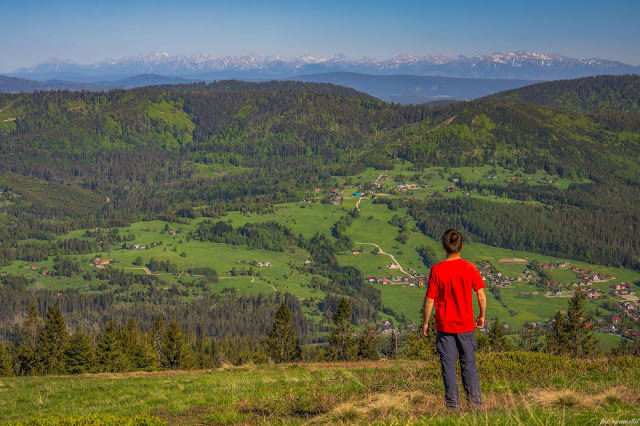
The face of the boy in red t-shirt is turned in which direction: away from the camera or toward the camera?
away from the camera

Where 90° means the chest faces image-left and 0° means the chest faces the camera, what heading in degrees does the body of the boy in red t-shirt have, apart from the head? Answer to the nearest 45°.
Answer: approximately 180°
